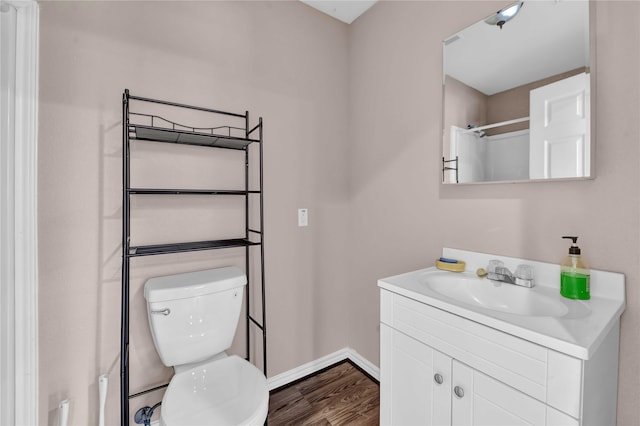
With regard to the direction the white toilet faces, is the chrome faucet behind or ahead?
ahead

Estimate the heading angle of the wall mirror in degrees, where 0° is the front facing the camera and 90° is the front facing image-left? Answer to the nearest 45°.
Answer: approximately 45°

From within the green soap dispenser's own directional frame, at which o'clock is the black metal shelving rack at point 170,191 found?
The black metal shelving rack is roughly at 11 o'clock from the green soap dispenser.

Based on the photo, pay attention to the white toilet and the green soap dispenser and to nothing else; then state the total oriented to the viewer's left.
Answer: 1

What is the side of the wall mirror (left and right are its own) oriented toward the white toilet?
front

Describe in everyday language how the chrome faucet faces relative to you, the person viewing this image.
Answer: facing the viewer and to the left of the viewer

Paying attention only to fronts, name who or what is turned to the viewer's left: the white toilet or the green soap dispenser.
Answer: the green soap dispenser

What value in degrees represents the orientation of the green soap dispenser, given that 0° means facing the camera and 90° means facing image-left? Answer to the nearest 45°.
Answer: approximately 90°

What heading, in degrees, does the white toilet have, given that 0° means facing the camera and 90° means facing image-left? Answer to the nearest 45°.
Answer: approximately 315°
